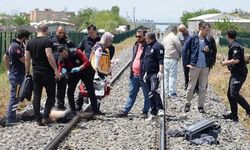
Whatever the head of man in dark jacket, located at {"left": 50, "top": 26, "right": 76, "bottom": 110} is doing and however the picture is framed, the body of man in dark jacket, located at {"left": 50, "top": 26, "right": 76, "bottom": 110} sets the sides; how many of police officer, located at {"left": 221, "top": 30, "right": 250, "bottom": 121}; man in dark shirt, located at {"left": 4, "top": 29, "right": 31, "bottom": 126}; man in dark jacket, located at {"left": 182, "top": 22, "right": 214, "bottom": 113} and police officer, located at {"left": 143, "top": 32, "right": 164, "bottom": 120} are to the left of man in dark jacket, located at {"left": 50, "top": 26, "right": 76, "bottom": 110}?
3

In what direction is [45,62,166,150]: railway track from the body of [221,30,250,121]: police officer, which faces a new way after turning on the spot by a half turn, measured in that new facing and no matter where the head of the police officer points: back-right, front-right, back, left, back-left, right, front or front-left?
back-right

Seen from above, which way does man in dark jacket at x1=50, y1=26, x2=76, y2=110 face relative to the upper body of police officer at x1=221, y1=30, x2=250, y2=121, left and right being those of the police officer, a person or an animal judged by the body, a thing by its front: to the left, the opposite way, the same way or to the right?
to the left

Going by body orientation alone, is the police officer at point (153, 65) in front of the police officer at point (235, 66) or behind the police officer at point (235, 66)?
in front

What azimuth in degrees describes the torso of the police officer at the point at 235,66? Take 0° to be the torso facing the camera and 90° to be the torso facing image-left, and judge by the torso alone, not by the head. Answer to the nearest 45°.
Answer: approximately 90°

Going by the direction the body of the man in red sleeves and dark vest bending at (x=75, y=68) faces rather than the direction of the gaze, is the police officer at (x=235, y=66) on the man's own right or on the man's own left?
on the man's own left

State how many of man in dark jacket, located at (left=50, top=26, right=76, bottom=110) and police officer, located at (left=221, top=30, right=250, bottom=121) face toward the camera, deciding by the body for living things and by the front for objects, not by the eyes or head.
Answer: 1

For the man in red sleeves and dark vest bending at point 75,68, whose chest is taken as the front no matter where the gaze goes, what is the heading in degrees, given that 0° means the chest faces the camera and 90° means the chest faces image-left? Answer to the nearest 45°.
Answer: approximately 45°

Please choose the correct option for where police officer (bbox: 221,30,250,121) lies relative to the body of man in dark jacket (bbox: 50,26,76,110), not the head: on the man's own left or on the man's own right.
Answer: on the man's own left

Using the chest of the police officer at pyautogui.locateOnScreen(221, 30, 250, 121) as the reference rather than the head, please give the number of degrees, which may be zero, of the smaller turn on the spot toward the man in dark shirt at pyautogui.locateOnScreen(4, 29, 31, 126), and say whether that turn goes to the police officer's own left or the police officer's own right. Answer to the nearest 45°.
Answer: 0° — they already face them

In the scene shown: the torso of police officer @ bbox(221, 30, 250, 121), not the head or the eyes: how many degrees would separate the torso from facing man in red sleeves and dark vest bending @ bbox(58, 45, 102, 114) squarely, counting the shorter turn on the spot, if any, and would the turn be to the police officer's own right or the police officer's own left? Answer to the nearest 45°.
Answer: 0° — they already face them

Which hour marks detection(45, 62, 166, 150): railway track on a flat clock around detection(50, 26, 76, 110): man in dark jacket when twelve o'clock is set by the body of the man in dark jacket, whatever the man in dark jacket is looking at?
The railway track is roughly at 12 o'clock from the man in dark jacket.

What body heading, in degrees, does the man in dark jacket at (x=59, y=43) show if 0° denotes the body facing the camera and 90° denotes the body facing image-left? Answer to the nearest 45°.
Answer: approximately 0°

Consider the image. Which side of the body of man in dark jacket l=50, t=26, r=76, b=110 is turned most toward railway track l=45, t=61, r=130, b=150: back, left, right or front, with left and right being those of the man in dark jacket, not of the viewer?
front
